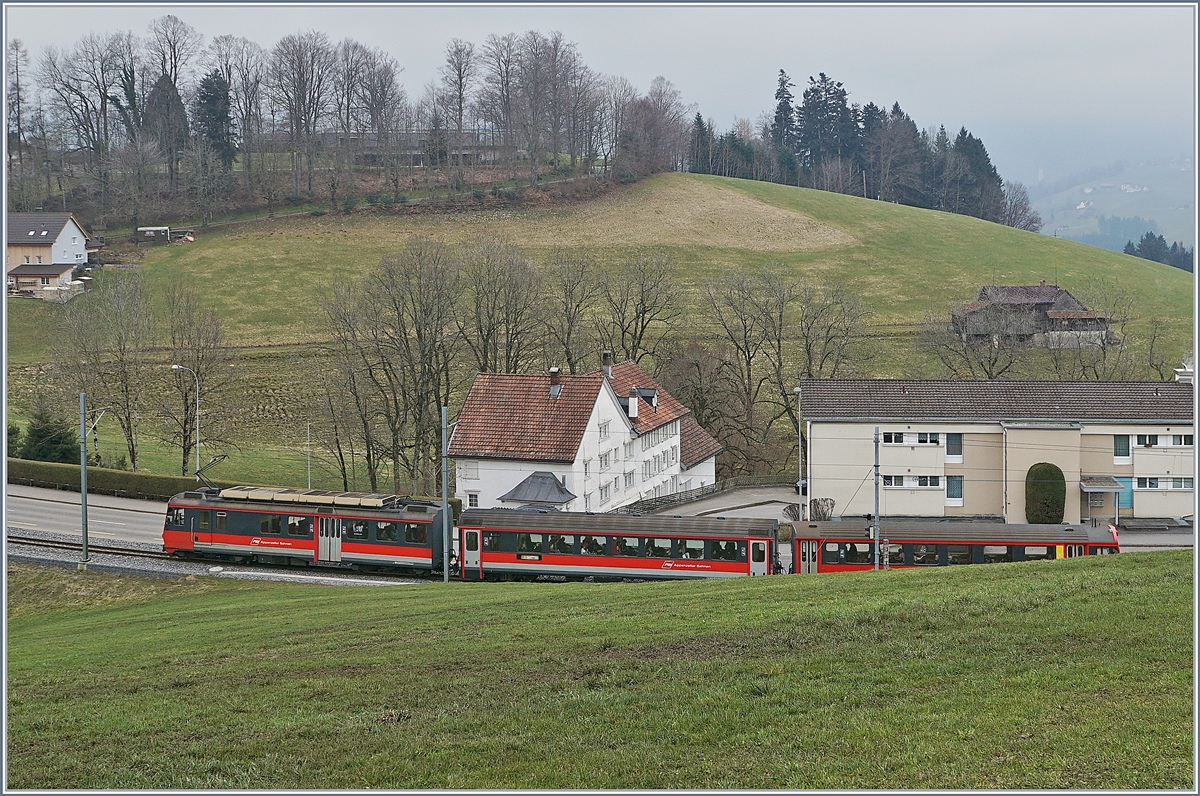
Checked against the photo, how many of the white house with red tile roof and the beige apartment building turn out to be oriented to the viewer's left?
0

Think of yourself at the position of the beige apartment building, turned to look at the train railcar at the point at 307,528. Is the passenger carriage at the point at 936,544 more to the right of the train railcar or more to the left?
left

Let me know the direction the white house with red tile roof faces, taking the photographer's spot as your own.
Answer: facing the viewer and to the right of the viewer

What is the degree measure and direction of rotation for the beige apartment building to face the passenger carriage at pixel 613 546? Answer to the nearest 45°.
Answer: approximately 45° to its right

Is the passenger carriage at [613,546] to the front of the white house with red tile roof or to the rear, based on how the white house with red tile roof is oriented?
to the front

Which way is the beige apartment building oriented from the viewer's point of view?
toward the camera

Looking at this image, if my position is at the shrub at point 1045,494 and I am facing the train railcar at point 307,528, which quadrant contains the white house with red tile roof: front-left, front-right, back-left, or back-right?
front-right

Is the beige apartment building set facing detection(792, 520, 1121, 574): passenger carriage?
yes

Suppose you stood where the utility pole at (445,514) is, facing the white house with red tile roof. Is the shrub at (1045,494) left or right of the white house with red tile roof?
right
